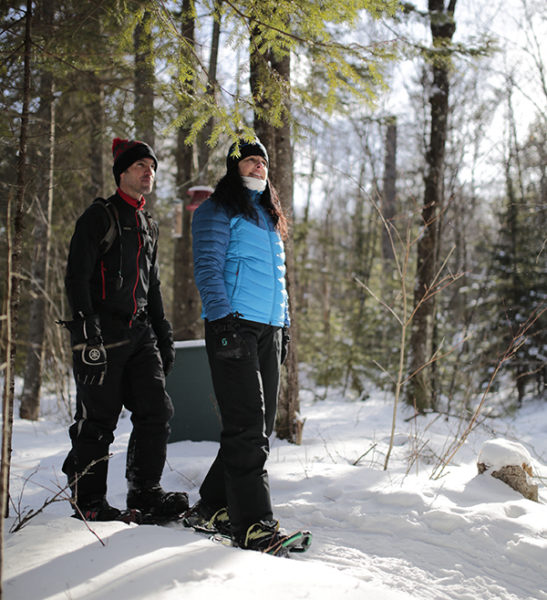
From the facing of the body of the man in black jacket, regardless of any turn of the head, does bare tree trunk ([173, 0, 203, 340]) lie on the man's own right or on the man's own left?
on the man's own left

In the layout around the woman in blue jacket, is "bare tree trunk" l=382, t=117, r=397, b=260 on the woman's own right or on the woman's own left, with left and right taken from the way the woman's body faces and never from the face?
on the woman's own left

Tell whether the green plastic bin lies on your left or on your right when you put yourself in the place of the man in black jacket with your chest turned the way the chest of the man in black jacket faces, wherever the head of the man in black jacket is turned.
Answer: on your left

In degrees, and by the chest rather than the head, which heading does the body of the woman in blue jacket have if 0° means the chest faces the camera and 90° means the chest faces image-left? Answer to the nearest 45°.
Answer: approximately 315°

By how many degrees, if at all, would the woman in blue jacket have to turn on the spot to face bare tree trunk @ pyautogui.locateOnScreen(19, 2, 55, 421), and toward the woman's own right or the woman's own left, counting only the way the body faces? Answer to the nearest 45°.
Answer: approximately 180°

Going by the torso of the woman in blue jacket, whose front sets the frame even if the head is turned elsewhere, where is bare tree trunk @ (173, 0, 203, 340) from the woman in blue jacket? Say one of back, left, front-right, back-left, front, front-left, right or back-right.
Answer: back-left

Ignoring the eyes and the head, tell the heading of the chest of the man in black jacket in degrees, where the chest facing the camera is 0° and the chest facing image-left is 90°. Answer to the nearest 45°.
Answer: approximately 315°
